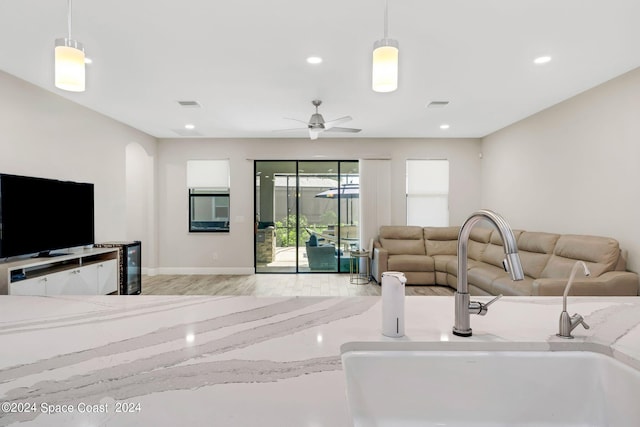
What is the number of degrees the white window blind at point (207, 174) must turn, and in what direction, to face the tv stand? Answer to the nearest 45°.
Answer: approximately 45° to its right

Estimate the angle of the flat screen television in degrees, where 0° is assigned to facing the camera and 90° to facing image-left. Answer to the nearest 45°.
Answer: approximately 315°

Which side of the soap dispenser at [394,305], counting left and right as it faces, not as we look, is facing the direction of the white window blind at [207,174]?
back

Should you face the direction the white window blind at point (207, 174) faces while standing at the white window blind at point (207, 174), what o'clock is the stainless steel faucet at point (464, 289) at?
The stainless steel faucet is roughly at 12 o'clock from the white window blind.

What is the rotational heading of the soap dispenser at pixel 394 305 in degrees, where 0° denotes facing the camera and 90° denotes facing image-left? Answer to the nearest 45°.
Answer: approximately 315°
